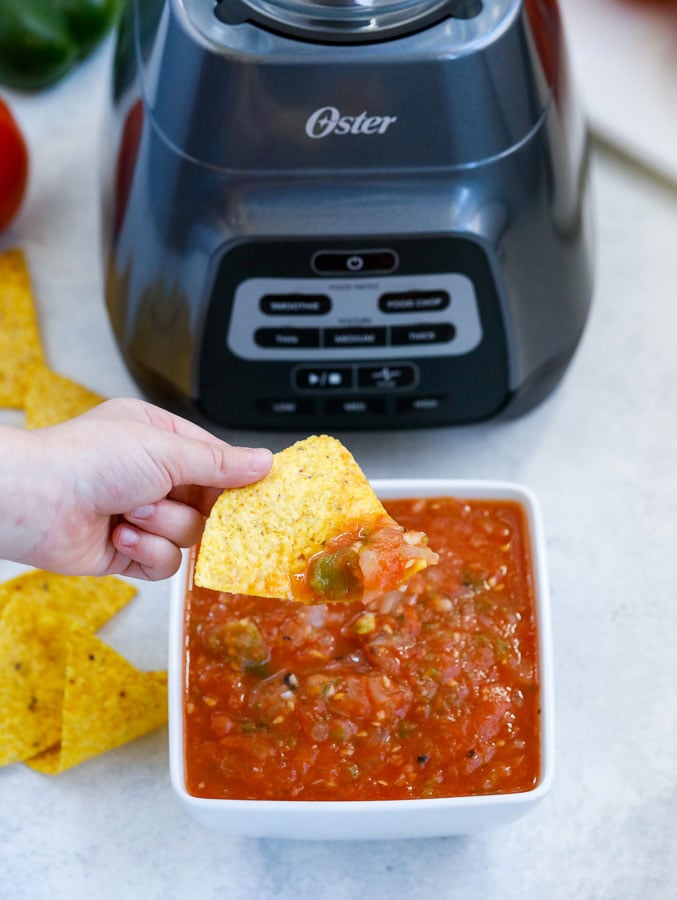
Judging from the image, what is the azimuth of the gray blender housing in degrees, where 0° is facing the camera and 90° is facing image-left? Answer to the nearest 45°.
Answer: approximately 0°
